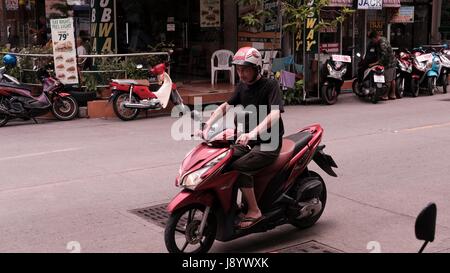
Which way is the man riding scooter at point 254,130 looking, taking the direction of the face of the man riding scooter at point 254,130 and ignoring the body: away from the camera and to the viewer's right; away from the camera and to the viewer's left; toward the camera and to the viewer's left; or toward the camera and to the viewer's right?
toward the camera and to the viewer's left

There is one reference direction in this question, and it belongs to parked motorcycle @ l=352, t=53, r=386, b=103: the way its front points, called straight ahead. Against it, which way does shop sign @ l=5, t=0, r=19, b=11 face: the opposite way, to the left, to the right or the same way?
the opposite way

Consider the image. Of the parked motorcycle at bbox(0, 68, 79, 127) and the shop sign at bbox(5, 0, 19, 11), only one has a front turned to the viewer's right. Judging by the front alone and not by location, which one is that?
the parked motorcycle

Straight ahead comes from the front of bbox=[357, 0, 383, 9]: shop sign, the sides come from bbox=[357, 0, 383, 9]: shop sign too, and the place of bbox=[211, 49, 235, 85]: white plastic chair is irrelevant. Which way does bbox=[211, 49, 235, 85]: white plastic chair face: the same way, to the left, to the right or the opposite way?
the same way

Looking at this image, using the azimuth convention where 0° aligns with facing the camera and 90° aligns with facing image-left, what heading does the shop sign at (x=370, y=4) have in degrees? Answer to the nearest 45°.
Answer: approximately 0°

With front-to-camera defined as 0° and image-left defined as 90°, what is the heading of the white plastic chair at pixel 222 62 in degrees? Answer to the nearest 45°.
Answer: approximately 0°

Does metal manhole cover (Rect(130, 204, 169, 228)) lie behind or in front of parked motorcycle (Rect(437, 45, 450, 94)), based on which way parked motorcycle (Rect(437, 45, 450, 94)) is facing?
in front

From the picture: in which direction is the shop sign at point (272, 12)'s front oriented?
toward the camera

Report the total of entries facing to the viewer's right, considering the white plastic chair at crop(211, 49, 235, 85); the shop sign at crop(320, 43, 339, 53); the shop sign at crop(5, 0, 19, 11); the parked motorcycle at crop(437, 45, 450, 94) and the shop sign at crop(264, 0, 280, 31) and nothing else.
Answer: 0

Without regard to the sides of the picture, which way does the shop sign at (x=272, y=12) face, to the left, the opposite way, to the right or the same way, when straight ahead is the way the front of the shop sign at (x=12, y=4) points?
the same way

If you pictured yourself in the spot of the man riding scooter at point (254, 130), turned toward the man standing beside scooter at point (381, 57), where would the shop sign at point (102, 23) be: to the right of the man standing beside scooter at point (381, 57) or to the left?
left

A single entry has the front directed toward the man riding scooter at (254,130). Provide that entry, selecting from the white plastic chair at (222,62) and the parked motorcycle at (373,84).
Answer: the white plastic chair

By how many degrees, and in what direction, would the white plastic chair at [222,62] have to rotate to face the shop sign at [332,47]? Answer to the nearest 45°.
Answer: approximately 90° to its left

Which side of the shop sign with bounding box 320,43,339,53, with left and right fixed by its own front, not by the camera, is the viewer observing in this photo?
front
